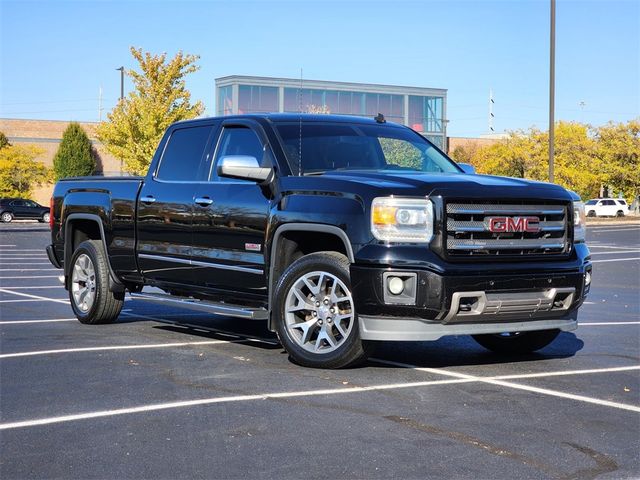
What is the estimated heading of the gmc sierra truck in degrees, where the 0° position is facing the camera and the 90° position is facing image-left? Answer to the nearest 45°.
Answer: approximately 315°

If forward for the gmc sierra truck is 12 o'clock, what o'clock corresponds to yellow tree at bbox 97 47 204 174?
The yellow tree is roughly at 7 o'clock from the gmc sierra truck.
